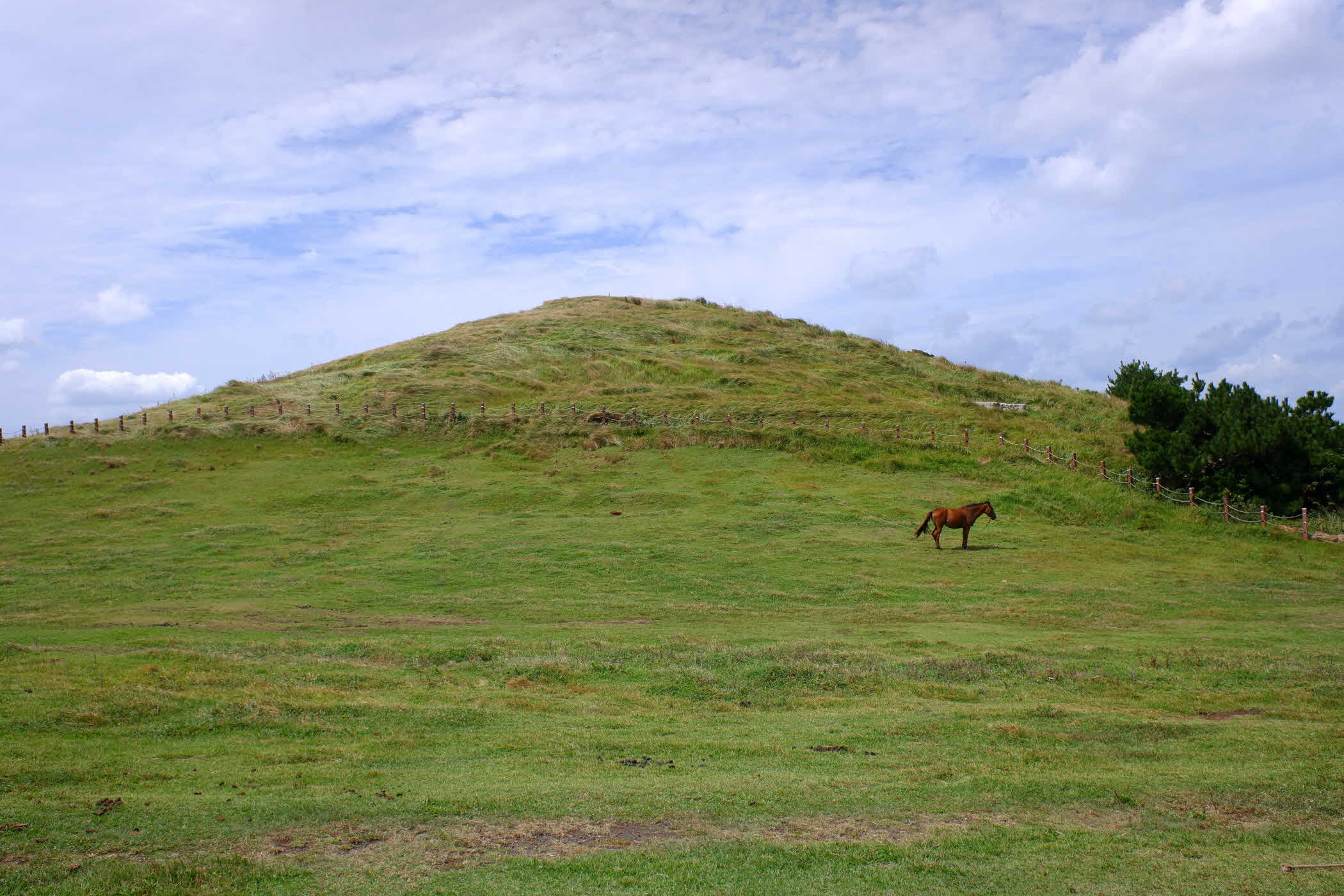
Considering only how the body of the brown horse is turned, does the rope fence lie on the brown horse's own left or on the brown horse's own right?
on the brown horse's own left

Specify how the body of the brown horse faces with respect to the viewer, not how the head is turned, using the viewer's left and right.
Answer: facing to the right of the viewer
